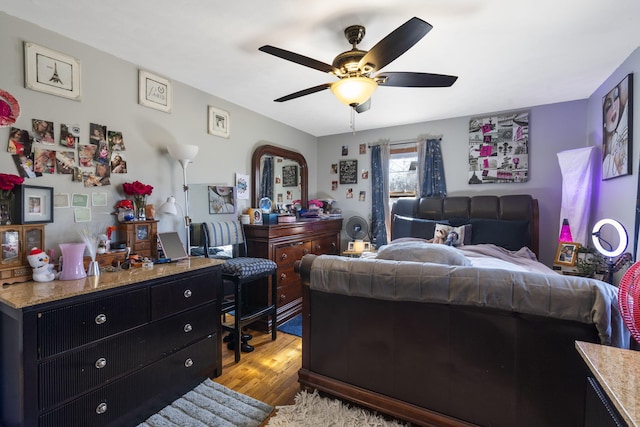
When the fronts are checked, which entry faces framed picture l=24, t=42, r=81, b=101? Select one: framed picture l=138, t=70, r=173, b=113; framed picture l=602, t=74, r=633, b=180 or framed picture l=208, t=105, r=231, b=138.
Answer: framed picture l=602, t=74, r=633, b=180

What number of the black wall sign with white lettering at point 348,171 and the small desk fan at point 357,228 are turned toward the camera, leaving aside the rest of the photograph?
2

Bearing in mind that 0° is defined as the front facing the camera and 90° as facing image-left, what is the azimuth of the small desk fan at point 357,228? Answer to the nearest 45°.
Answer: approximately 0°

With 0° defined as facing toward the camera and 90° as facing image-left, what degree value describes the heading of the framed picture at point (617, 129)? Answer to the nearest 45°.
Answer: approximately 45°

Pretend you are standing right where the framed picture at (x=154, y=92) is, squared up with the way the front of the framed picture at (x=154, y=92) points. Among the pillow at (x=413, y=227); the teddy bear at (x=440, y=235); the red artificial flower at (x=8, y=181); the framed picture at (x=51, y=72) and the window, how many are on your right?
2

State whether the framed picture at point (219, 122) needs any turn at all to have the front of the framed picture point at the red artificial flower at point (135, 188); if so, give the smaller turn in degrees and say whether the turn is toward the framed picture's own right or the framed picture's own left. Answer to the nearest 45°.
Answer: approximately 90° to the framed picture's own right

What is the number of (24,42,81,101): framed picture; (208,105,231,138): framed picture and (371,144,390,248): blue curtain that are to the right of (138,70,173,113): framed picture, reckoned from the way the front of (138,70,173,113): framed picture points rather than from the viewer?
1

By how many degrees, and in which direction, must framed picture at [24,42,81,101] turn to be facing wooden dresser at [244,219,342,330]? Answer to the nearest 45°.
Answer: approximately 45° to its left

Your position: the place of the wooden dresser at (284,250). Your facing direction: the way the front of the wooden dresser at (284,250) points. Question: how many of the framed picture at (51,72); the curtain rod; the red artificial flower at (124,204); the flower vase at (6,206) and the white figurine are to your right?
4

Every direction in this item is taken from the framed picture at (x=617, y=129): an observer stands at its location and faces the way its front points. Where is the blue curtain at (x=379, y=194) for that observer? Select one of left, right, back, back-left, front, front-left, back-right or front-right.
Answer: front-right

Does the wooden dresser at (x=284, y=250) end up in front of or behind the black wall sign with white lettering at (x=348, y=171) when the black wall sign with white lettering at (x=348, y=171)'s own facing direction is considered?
in front

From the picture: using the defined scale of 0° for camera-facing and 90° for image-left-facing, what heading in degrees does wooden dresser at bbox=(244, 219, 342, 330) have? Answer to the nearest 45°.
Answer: approximately 315°
